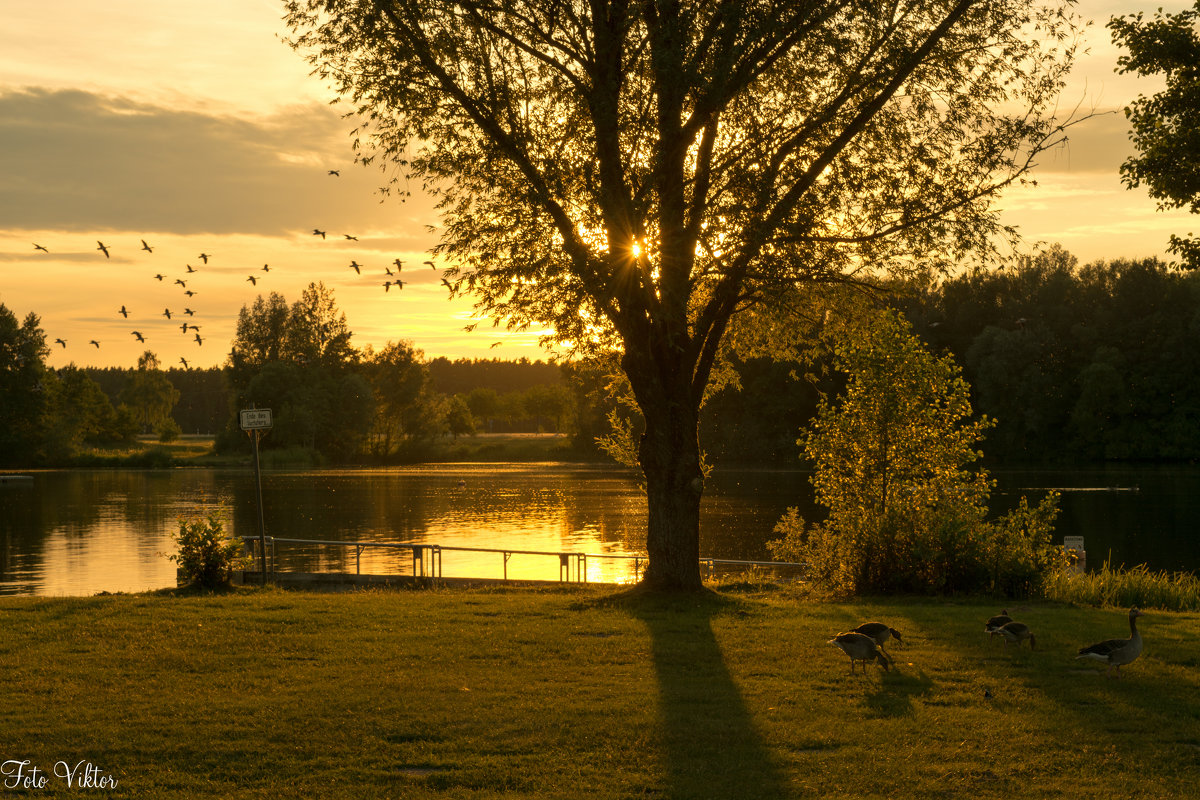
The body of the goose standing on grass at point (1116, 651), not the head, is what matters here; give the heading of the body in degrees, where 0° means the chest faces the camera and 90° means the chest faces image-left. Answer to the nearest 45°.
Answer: approximately 270°

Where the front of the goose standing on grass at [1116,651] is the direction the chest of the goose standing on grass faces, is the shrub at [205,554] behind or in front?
behind

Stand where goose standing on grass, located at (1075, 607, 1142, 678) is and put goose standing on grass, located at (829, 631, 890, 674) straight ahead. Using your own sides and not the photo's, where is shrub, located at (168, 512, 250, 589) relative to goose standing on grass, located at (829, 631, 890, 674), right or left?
right
